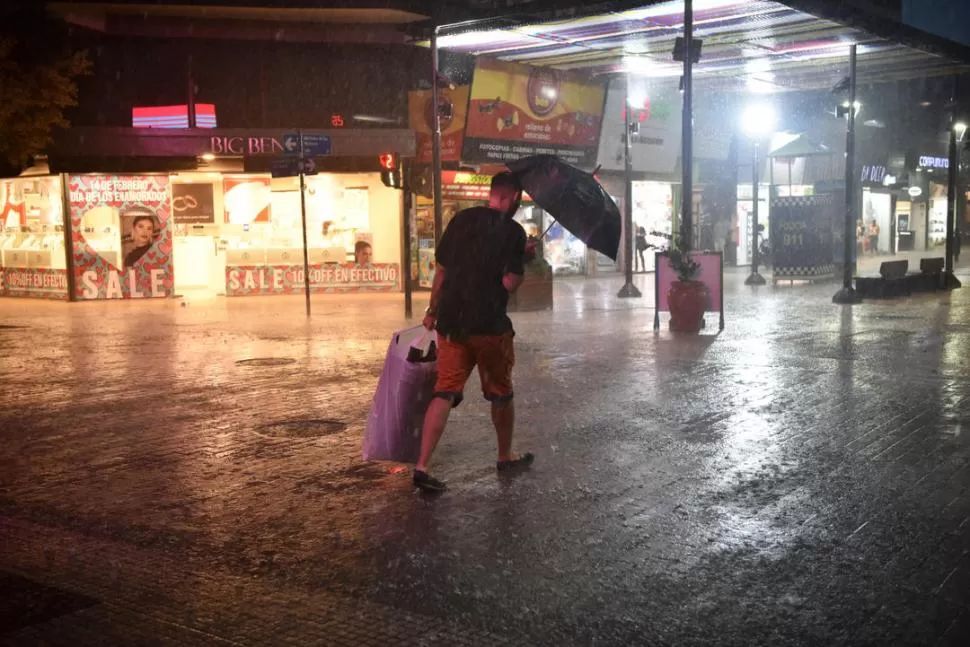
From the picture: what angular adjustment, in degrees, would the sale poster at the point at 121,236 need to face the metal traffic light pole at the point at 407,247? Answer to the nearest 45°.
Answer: approximately 45° to its left

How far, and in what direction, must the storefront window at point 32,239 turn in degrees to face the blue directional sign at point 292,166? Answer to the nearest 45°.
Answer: approximately 45° to its left

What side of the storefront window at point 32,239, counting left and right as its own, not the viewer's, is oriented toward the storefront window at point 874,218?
left

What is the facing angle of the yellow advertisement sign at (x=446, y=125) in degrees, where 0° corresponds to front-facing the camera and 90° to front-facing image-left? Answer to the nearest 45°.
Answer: approximately 0°

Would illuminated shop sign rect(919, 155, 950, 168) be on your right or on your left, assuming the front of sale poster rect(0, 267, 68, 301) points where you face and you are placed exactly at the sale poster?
on your left

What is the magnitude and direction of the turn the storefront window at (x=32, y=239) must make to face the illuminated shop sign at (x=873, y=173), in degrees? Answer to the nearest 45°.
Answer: approximately 90° to its left

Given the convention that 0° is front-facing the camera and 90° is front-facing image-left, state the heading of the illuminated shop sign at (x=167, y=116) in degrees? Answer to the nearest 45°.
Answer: approximately 0°

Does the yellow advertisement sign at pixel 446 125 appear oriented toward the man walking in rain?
yes
